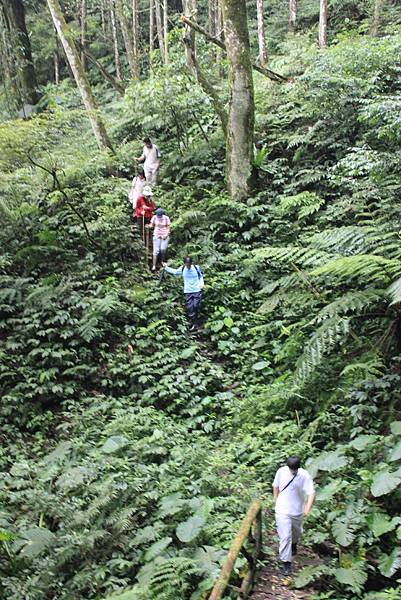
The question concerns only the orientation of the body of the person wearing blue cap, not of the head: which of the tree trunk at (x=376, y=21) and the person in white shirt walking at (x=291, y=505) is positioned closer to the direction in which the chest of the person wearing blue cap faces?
the person in white shirt walking

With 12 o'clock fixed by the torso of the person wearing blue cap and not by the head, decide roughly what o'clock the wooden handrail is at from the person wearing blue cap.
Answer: The wooden handrail is roughly at 12 o'clock from the person wearing blue cap.

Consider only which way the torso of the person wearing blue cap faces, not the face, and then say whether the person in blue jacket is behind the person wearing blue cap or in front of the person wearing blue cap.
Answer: in front
